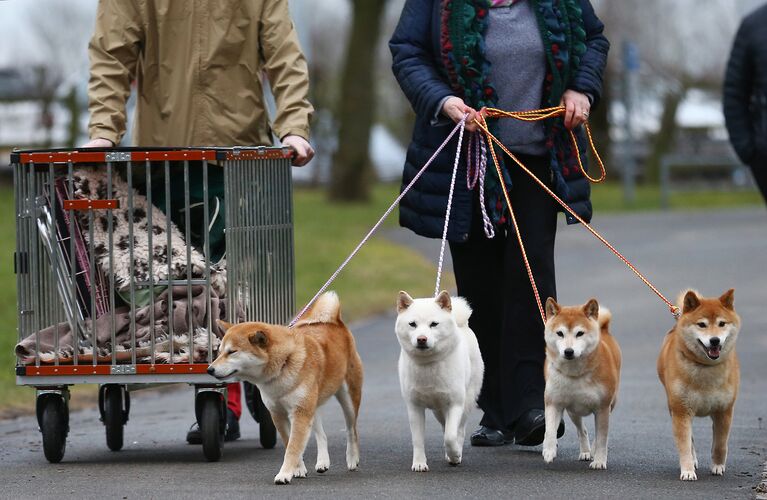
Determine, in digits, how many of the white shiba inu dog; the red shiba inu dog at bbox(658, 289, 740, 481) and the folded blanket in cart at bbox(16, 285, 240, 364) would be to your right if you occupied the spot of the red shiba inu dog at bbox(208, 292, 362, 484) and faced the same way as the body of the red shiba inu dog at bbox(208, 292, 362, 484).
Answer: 1

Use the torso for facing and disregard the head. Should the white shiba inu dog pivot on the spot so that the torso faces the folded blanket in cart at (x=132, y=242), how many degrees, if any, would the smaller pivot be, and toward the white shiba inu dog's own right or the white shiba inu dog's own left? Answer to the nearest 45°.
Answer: approximately 90° to the white shiba inu dog's own right

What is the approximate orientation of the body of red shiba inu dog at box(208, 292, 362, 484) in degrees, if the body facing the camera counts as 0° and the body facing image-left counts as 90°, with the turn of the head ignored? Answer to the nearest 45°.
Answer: approximately 45°

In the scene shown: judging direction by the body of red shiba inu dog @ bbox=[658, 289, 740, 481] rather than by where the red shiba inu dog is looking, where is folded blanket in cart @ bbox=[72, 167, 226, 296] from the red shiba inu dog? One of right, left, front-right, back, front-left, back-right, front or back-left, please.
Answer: right

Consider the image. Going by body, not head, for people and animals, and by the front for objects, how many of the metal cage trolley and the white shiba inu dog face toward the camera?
2

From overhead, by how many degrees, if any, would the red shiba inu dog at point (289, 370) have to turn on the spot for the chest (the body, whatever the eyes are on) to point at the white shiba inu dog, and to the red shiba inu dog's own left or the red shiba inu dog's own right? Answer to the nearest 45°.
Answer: approximately 135° to the red shiba inu dog's own left

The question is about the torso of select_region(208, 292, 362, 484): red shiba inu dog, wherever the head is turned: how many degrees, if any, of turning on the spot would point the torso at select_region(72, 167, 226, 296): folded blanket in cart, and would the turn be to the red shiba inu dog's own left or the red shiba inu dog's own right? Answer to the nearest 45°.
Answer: approximately 90° to the red shiba inu dog's own right

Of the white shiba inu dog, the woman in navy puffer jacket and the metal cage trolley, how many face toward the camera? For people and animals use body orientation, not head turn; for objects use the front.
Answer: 3

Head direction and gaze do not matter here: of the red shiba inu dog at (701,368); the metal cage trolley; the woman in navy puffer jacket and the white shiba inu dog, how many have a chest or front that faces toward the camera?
4

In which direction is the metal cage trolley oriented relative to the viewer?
toward the camera

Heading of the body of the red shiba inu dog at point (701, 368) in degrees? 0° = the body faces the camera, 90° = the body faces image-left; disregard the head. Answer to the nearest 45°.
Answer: approximately 0°

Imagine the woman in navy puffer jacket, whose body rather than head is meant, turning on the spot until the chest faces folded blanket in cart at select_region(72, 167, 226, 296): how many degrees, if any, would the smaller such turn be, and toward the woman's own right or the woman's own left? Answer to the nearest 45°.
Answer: approximately 90° to the woman's own right

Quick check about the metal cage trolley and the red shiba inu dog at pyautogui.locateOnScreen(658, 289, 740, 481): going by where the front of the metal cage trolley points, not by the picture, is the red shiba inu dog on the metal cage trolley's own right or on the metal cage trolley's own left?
on the metal cage trolley's own left

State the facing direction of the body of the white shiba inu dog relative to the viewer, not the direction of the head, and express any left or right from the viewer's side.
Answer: facing the viewer

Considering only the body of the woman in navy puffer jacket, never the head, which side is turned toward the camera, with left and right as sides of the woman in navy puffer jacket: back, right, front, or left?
front

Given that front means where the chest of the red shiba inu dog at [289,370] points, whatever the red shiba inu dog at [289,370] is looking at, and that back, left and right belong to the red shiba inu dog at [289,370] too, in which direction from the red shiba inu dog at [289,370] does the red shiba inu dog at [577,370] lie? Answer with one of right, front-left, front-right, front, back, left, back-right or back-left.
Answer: back-left

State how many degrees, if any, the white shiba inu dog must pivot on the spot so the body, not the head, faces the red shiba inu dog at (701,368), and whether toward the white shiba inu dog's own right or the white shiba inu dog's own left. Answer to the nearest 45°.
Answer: approximately 90° to the white shiba inu dog's own left

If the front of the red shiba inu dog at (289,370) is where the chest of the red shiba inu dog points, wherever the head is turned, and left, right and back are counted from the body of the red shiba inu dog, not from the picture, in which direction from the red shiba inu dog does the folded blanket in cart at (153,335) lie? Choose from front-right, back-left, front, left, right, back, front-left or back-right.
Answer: right
